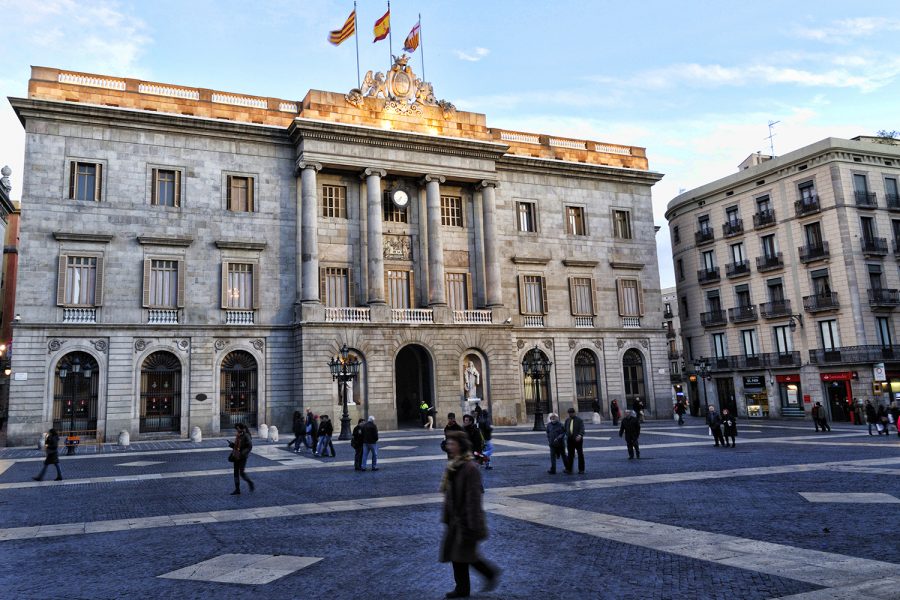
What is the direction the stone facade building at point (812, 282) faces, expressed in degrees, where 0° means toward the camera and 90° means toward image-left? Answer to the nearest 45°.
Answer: approximately 45°

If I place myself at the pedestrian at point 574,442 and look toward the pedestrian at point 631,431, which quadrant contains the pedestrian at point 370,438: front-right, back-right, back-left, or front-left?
back-left
